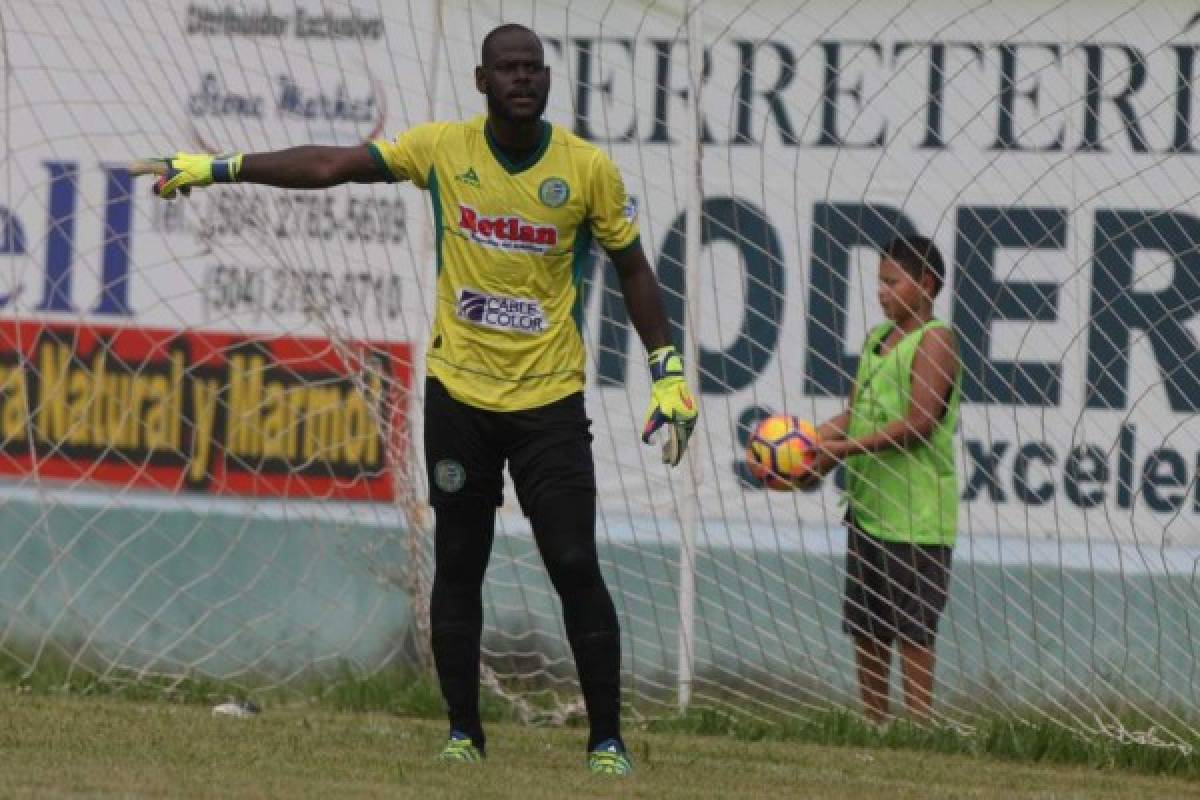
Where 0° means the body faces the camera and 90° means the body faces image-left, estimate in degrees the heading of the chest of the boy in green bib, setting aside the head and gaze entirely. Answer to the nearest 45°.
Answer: approximately 45°

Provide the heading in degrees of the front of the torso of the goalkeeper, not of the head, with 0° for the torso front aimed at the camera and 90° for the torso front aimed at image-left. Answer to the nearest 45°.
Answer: approximately 0°

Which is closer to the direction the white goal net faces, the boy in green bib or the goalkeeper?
the goalkeeper

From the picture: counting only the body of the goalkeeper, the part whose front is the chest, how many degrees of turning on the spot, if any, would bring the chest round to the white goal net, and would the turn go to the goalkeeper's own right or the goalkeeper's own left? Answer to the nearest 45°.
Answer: approximately 180°
